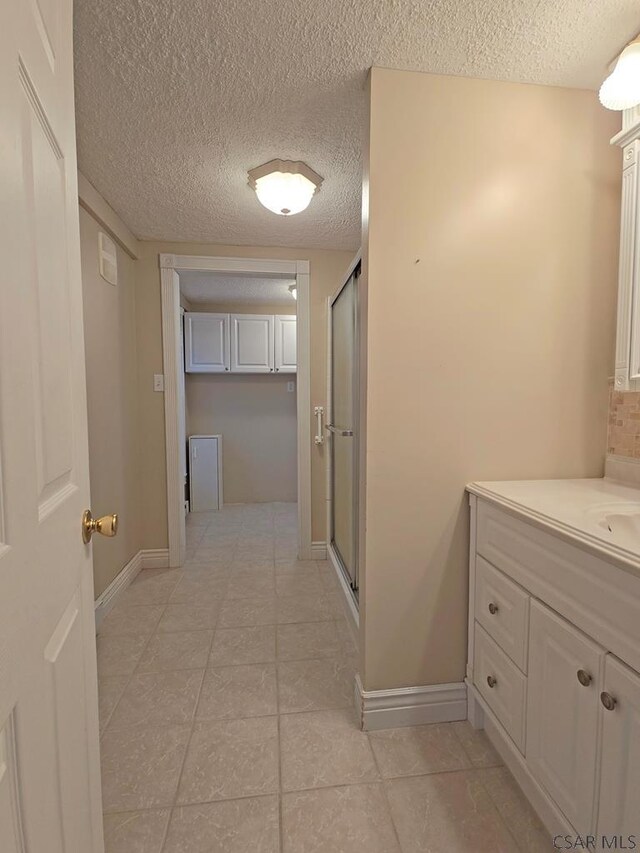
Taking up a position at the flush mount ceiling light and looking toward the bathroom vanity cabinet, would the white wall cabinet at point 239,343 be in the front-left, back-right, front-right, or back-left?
back-left

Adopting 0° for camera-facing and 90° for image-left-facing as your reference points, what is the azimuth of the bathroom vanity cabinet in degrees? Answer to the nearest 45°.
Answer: approximately 45°

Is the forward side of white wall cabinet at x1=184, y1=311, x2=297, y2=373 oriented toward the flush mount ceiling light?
yes

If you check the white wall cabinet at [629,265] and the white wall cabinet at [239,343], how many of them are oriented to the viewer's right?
0

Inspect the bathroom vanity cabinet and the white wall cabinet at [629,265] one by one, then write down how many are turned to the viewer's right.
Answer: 0

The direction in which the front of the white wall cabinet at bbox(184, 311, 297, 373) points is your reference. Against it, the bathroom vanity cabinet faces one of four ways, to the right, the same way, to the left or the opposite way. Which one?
to the right

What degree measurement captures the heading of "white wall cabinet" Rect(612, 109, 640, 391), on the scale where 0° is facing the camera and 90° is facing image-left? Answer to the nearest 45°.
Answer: approximately 45°

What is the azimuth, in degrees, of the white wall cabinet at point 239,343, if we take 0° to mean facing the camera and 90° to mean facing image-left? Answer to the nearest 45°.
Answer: approximately 0°

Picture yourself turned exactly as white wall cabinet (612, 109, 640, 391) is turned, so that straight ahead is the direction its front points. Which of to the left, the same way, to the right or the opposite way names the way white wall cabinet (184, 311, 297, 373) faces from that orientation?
to the left

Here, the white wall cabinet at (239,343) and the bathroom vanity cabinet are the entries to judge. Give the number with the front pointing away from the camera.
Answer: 0
